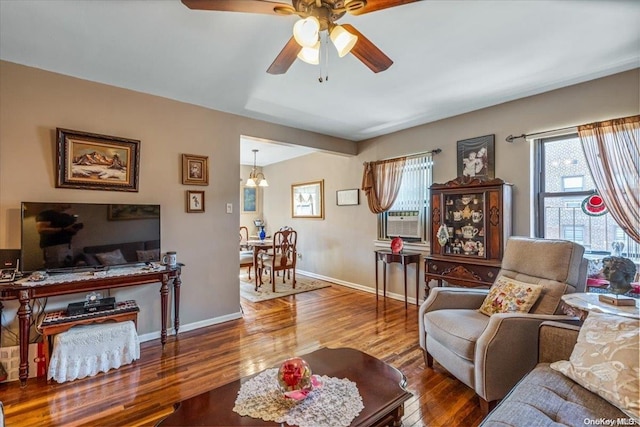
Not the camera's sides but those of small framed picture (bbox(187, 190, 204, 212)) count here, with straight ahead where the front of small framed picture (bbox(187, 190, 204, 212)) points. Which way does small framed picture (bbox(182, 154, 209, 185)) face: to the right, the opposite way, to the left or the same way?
the same way

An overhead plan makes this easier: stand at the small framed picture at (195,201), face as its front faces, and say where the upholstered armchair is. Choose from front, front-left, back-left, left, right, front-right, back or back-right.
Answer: front-left

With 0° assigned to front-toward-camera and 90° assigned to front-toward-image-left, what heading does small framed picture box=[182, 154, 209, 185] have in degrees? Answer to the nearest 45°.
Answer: approximately 0°

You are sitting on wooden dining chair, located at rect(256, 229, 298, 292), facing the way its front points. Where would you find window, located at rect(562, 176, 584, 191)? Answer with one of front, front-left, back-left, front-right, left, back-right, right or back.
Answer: right

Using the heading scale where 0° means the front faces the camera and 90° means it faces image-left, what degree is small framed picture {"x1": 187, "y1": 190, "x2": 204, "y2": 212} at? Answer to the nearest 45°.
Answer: approximately 0°

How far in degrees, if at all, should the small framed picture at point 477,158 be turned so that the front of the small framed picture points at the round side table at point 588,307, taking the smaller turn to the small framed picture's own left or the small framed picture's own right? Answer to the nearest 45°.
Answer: approximately 45° to the small framed picture's own left

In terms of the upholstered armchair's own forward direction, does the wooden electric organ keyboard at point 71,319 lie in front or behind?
in front

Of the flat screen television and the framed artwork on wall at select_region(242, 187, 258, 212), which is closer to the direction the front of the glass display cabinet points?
the flat screen television

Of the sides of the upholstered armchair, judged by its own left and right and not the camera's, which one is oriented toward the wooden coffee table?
front

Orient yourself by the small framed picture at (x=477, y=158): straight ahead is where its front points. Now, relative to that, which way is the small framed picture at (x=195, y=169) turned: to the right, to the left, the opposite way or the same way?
to the left

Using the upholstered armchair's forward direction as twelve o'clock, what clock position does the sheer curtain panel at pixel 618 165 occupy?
The sheer curtain panel is roughly at 6 o'clock from the upholstered armchair.

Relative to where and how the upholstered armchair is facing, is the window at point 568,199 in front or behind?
behind

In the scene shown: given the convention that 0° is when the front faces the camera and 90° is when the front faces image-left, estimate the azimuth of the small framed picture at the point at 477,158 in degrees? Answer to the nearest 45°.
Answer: approximately 45°

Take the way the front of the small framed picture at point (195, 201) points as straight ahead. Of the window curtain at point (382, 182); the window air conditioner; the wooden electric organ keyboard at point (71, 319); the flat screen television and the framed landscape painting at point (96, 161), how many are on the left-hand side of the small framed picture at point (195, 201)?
2

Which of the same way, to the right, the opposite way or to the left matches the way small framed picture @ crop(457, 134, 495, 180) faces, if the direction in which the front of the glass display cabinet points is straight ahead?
the same way

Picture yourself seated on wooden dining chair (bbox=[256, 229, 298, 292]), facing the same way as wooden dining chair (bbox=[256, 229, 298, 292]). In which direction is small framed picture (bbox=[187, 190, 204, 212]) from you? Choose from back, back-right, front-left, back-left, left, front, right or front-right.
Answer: left

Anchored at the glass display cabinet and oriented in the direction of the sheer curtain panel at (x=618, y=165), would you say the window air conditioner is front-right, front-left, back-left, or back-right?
back-left
